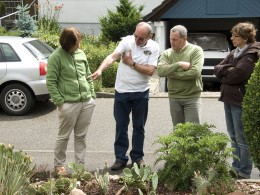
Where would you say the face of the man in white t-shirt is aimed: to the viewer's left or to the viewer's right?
to the viewer's left

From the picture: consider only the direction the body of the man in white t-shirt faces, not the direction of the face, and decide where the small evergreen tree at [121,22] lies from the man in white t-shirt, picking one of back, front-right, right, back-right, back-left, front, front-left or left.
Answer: back

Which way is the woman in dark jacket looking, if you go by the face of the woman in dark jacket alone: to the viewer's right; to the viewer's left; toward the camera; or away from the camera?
to the viewer's left

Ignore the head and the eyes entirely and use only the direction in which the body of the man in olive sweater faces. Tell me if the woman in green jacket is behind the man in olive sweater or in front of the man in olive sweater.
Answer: in front

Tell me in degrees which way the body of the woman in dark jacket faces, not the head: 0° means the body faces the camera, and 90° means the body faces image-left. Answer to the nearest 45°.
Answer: approximately 90°

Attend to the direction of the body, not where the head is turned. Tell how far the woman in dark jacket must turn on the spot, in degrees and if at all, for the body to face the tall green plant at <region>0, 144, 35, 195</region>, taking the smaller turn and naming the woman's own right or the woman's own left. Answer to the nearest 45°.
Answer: approximately 45° to the woman's own left

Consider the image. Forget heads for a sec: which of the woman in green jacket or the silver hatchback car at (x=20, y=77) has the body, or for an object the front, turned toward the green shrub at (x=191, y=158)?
the woman in green jacket

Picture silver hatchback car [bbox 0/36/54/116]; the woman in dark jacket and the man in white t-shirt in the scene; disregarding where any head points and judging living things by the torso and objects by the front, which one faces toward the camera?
the man in white t-shirt

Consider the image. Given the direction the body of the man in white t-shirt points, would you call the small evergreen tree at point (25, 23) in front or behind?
behind

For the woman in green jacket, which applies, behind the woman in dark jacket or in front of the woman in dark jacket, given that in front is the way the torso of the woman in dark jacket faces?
in front

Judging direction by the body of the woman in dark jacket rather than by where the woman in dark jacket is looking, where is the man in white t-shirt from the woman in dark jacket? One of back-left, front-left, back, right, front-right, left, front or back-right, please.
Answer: front

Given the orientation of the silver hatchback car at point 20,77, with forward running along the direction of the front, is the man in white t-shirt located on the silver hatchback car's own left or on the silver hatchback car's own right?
on the silver hatchback car's own left

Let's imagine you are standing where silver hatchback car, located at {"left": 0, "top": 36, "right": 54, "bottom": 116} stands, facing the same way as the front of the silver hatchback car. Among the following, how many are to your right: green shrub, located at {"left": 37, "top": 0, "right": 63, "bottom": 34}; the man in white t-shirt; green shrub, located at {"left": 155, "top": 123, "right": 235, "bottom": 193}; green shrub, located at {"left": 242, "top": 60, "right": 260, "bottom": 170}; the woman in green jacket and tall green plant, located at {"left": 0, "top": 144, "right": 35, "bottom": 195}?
1
